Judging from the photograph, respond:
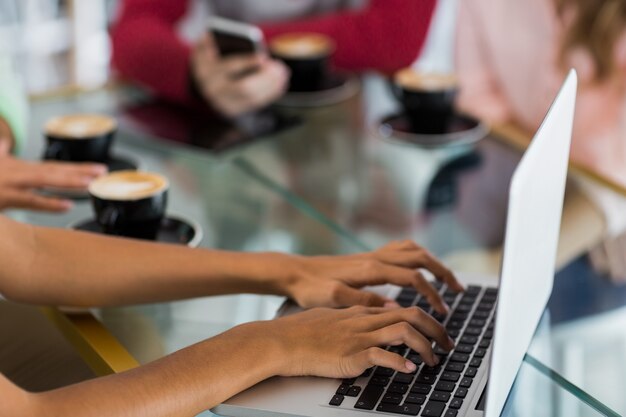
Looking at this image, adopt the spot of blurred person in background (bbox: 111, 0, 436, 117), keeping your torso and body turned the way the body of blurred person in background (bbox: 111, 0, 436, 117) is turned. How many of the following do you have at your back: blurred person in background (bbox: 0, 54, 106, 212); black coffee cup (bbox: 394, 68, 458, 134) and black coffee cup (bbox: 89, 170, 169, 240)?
0

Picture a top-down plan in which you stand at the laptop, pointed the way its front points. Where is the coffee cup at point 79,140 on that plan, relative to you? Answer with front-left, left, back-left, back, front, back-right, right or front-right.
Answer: front

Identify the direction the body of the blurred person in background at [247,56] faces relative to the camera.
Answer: toward the camera

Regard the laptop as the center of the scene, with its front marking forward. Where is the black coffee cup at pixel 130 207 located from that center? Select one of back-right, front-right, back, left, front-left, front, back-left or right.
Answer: front

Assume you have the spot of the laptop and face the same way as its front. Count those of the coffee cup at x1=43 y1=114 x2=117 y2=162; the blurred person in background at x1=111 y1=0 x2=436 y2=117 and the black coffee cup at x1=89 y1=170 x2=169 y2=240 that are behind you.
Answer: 0

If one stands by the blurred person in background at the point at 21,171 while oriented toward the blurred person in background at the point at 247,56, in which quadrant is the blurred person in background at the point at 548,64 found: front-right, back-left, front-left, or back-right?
front-right

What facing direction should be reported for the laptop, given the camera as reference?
facing away from the viewer and to the left of the viewer

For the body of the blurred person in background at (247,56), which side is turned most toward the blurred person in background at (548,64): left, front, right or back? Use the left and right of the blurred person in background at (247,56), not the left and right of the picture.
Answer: left

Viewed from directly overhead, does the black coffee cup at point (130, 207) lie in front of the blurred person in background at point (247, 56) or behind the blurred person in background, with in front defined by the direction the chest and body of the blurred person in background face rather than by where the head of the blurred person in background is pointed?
in front

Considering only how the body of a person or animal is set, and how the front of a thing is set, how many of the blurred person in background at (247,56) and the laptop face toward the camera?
1

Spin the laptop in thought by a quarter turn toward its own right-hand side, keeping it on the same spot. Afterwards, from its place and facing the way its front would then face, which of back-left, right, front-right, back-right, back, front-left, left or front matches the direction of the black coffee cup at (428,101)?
front-left
